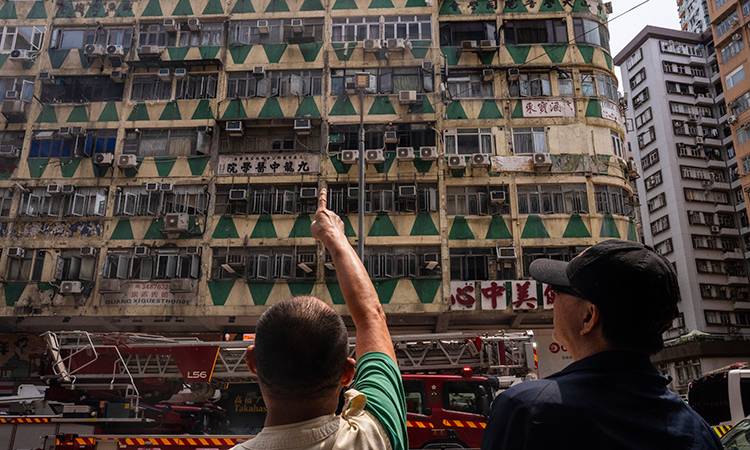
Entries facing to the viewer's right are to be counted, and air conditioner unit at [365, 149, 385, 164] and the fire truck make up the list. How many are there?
1

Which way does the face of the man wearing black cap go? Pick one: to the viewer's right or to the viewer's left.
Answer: to the viewer's left

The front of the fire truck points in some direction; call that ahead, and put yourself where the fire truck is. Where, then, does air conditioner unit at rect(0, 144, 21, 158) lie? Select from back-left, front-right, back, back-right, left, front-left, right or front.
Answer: back-left

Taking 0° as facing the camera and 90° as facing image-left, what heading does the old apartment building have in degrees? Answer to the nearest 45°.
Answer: approximately 0°

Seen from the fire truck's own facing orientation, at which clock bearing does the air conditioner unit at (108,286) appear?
The air conditioner unit is roughly at 8 o'clock from the fire truck.

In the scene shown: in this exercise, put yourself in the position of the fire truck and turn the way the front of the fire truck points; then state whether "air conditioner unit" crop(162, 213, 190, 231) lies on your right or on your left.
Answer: on your left

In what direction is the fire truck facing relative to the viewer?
to the viewer's right

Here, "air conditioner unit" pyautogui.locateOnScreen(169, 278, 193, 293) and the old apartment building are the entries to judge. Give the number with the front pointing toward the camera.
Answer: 2

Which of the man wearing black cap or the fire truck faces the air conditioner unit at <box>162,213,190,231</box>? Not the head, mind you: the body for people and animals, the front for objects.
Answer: the man wearing black cap

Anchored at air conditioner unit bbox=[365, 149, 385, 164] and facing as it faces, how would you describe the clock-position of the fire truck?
The fire truck is roughly at 1 o'clock from the air conditioner unit.

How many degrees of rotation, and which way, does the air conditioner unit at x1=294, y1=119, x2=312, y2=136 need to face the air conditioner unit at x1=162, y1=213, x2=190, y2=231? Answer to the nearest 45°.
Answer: approximately 90° to its right

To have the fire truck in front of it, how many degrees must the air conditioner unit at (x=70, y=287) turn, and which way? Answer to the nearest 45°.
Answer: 0° — it already faces it

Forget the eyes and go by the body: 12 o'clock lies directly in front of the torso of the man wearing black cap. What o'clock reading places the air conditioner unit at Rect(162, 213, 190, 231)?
The air conditioner unit is roughly at 12 o'clock from the man wearing black cap.
